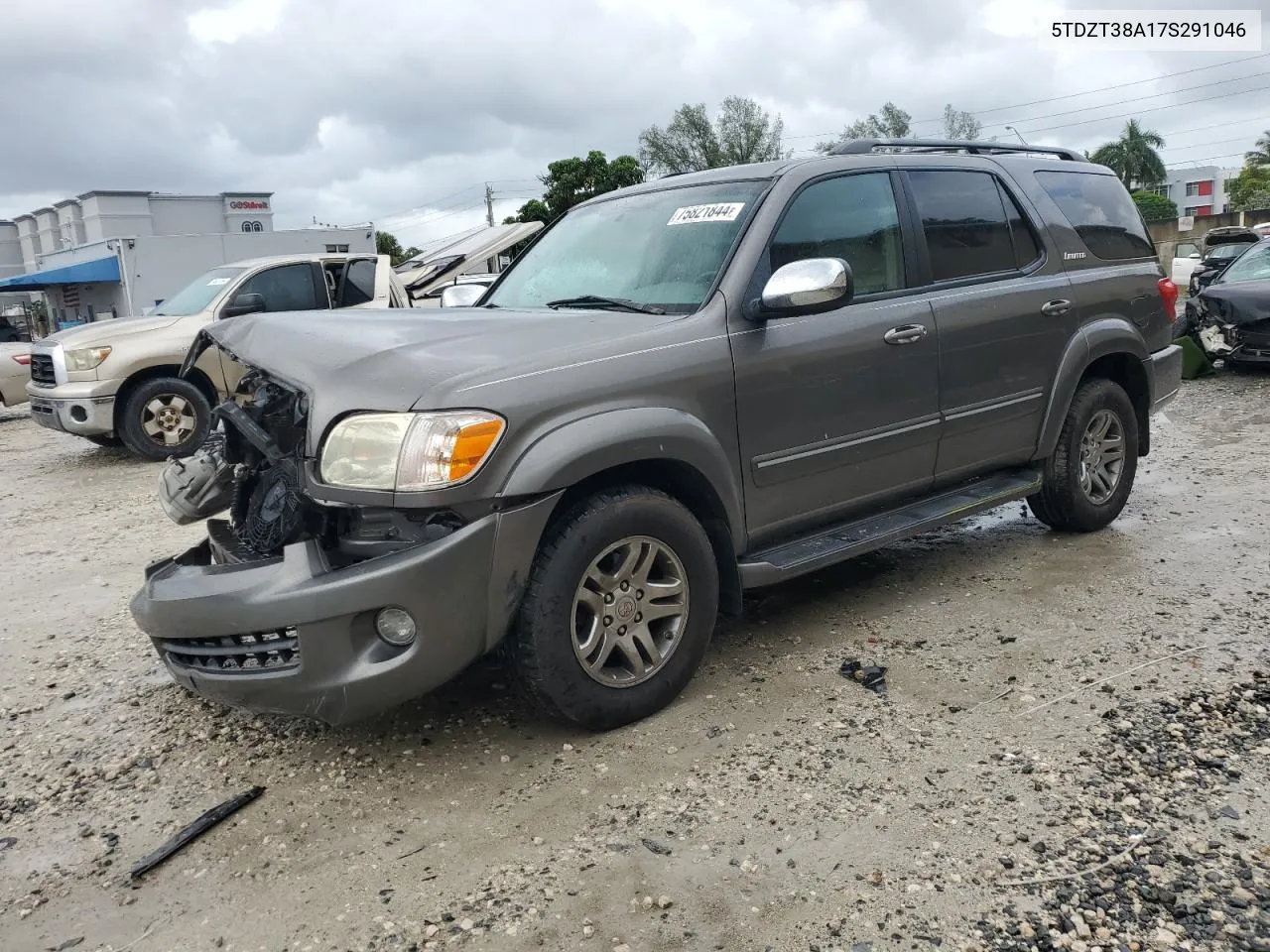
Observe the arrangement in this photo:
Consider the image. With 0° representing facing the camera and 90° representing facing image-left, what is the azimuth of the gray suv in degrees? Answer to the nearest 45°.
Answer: approximately 45°

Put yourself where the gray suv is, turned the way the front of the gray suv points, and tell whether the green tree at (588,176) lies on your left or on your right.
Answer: on your right

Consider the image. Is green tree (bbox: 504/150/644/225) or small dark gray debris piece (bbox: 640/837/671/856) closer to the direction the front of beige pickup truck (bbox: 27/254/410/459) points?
the small dark gray debris piece

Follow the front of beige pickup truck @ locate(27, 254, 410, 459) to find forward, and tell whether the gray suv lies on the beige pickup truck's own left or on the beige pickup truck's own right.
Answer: on the beige pickup truck's own left

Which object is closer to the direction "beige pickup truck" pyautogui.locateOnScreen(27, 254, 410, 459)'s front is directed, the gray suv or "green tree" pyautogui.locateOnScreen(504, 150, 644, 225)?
the gray suv

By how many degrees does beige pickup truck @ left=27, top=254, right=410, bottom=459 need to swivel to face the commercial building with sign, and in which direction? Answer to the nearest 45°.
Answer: approximately 135° to its right

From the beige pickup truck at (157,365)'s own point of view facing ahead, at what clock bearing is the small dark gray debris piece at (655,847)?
The small dark gray debris piece is roughly at 10 o'clock from the beige pickup truck.

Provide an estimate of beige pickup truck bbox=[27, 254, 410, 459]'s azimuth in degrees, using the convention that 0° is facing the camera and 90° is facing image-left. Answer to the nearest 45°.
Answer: approximately 45°
